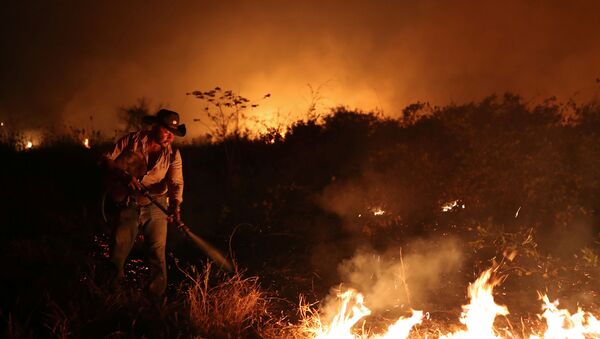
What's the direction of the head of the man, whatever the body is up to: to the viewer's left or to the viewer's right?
to the viewer's right

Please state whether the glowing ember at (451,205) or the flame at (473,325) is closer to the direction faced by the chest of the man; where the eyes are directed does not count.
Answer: the flame

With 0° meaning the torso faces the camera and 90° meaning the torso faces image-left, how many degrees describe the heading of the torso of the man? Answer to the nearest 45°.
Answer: approximately 315°
